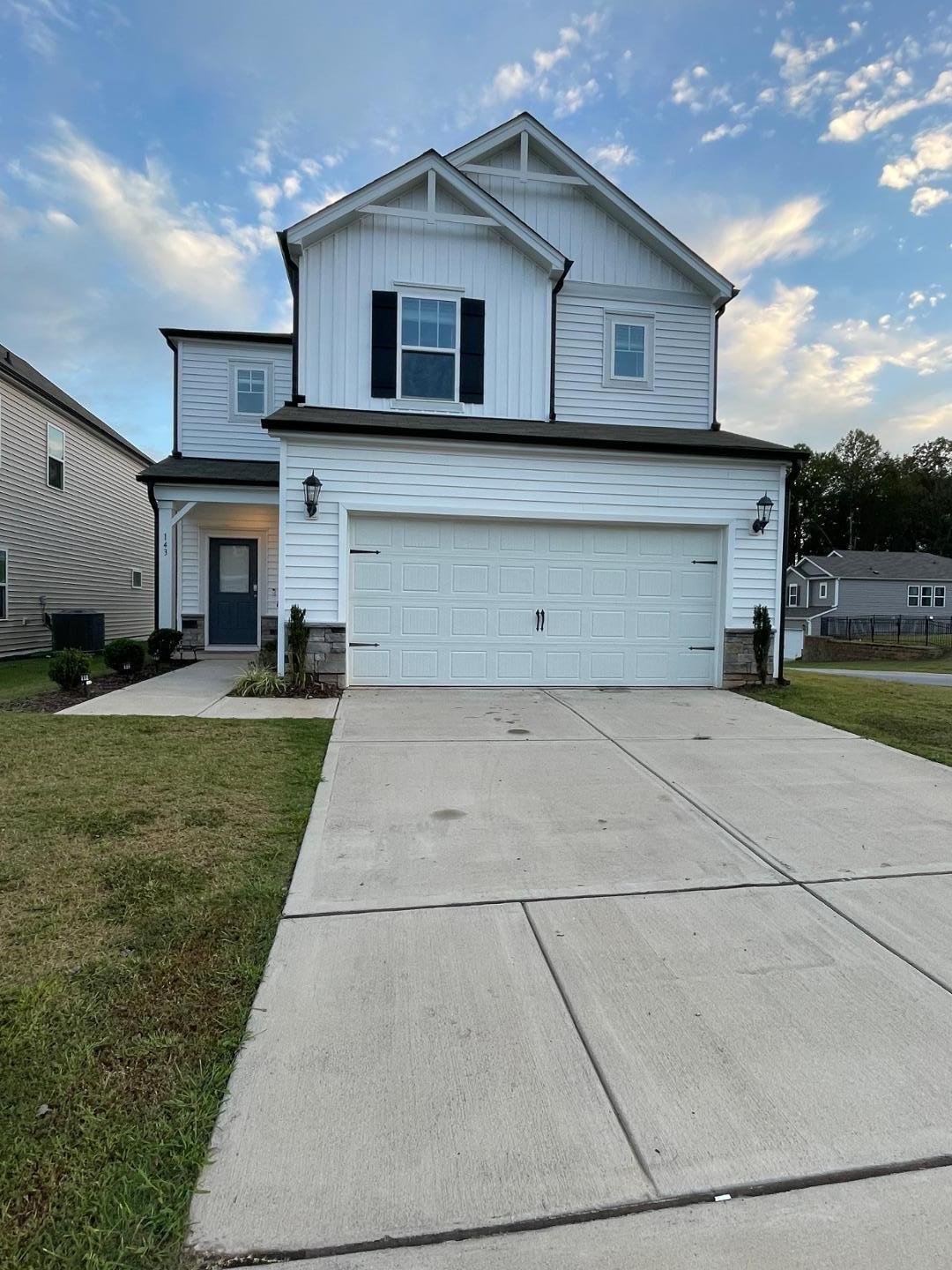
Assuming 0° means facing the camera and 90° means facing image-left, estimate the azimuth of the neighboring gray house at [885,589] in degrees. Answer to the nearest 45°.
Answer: approximately 45°

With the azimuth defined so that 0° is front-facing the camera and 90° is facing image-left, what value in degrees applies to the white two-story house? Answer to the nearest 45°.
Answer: approximately 0°

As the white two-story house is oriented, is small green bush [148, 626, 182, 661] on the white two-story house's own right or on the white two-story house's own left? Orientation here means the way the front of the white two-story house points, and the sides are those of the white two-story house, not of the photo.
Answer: on the white two-story house's own right
